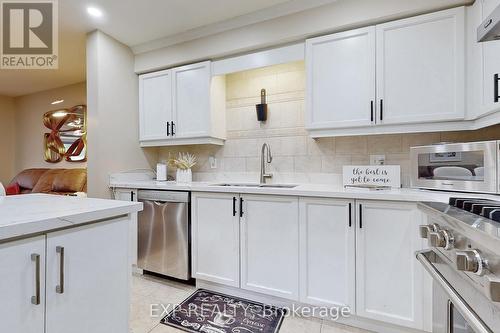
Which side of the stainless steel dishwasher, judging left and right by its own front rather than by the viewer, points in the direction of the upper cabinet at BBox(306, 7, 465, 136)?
left

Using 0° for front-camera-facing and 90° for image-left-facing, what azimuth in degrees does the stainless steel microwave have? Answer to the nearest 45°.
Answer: approximately 45°

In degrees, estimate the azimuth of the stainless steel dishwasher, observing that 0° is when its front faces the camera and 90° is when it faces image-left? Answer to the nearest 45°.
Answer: approximately 45°

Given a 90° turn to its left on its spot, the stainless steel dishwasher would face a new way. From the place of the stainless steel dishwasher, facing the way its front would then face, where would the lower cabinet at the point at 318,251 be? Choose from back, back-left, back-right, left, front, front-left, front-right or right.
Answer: front

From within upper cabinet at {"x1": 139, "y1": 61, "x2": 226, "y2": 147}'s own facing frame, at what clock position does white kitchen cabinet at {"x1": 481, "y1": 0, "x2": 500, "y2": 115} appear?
The white kitchen cabinet is roughly at 9 o'clock from the upper cabinet.

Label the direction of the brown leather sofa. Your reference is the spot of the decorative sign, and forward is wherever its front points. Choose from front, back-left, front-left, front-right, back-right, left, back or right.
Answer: right

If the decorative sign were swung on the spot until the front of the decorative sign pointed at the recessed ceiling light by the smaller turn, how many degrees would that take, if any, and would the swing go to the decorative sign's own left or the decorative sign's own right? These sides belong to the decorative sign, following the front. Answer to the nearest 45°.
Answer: approximately 90° to the decorative sign's own right

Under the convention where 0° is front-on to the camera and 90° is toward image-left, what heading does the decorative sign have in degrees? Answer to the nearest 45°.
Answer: approximately 0°

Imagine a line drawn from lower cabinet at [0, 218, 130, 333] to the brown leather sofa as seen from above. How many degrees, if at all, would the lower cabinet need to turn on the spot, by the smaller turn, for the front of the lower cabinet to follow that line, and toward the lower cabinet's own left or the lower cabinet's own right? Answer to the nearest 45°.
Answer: approximately 135° to the lower cabinet's own left

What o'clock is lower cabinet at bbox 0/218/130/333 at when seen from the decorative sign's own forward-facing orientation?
The lower cabinet is roughly at 1 o'clock from the decorative sign.

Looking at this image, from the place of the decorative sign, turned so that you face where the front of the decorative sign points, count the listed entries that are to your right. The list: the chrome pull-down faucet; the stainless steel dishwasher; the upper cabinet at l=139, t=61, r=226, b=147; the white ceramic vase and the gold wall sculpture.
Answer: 5

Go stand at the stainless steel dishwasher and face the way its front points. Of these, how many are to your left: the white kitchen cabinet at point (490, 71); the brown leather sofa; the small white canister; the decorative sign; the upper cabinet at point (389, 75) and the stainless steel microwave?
4

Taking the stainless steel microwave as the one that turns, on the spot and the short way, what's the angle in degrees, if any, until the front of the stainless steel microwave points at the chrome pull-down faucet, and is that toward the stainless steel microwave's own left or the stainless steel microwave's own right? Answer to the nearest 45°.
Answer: approximately 45° to the stainless steel microwave's own right

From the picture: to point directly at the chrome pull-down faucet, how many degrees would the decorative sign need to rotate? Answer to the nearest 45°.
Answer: approximately 90° to its right
